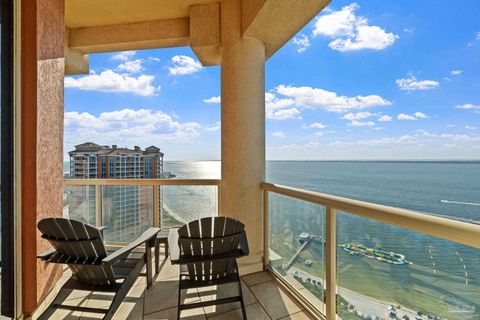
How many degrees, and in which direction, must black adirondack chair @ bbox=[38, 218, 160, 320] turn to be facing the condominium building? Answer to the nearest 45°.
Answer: approximately 45° to its left

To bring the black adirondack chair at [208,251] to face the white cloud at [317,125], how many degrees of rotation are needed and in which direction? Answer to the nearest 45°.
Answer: approximately 45° to its right

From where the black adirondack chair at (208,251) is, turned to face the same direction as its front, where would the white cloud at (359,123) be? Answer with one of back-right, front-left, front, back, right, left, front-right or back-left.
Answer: front-right

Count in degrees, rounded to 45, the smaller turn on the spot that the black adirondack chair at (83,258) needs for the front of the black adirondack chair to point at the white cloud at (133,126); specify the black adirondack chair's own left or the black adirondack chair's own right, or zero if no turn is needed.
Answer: approximately 45° to the black adirondack chair's own left

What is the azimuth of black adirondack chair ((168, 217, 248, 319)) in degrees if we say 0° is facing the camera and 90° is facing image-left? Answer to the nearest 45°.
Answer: approximately 180°

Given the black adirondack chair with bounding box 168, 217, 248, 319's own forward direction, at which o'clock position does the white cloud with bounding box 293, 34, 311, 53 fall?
The white cloud is roughly at 1 o'clock from the black adirondack chair.

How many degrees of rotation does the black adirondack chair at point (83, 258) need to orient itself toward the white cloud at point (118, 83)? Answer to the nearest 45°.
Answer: approximately 45° to its left

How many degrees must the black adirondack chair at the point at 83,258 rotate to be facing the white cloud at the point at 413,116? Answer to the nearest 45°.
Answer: approximately 45° to its right

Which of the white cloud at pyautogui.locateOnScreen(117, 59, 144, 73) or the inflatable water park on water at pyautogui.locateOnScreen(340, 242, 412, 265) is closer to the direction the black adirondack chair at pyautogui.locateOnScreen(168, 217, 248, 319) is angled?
the white cloud
